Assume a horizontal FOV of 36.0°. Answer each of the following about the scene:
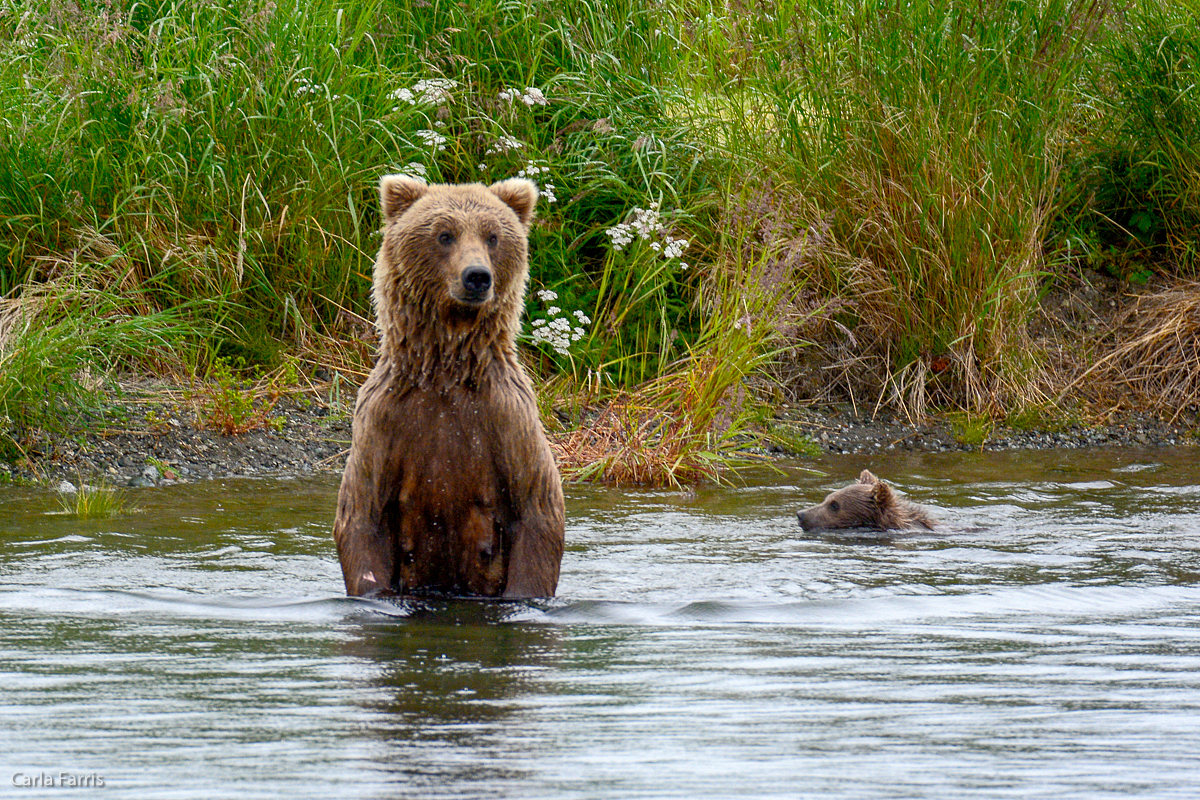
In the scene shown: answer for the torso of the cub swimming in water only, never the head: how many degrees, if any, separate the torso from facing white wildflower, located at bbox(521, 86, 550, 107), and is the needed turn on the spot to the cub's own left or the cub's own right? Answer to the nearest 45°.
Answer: approximately 45° to the cub's own right

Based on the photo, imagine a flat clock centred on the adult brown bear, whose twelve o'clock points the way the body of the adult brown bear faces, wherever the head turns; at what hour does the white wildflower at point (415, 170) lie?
The white wildflower is roughly at 6 o'clock from the adult brown bear.

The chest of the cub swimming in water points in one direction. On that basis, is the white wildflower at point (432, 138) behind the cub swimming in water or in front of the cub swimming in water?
in front

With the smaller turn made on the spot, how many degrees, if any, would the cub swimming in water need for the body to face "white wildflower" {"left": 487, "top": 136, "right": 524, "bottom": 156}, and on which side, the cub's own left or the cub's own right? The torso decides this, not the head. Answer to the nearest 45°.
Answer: approximately 45° to the cub's own right

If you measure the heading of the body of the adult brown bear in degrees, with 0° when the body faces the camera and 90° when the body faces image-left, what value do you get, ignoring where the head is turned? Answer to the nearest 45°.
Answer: approximately 0°

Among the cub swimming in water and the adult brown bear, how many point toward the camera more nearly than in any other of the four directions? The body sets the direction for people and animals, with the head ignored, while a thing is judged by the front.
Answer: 1

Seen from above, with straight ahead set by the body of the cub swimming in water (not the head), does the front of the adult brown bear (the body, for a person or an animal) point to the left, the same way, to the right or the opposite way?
to the left

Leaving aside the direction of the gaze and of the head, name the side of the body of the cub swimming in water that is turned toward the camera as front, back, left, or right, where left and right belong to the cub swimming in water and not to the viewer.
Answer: left

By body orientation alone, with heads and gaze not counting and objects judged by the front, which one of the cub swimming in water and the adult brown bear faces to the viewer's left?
the cub swimming in water

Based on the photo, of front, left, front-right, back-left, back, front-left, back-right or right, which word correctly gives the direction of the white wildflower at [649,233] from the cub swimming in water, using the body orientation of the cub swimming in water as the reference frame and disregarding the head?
front-right
